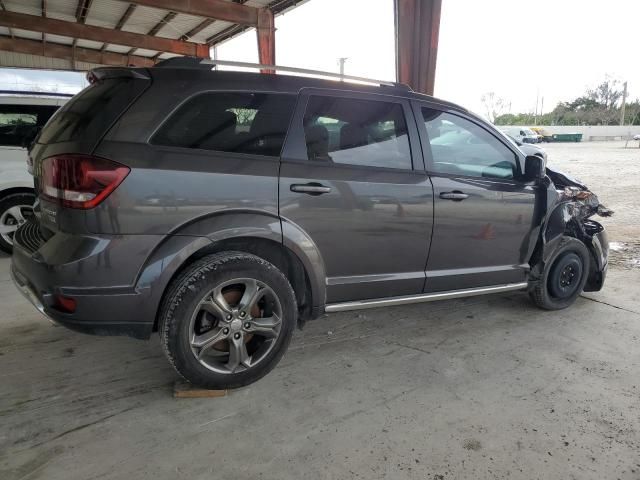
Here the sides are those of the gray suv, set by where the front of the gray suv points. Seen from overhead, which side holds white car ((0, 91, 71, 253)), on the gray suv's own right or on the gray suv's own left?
on the gray suv's own left

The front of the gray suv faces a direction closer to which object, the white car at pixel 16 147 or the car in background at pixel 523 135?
the car in background

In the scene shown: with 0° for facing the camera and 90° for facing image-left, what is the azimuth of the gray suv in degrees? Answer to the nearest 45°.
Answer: approximately 225°

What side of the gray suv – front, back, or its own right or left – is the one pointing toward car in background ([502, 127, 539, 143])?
front
